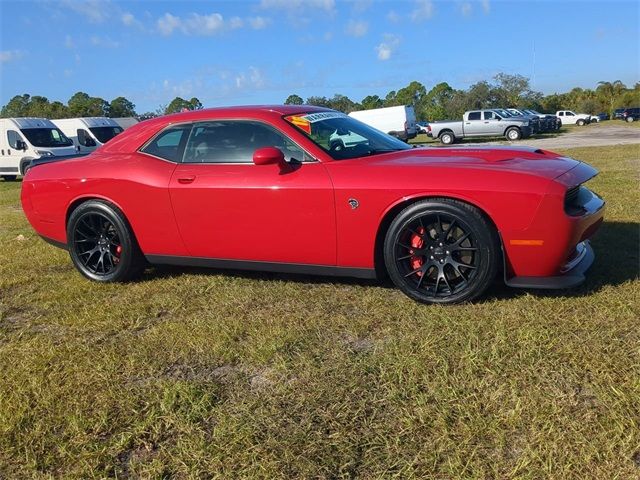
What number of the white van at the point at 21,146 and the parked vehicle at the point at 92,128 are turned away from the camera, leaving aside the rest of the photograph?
0

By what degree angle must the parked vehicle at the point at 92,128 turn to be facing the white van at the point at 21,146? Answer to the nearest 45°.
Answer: approximately 90° to its right

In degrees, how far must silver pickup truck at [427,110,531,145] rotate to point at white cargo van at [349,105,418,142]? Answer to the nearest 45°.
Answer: approximately 180°

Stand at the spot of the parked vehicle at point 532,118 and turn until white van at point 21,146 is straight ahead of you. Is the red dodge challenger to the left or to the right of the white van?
left

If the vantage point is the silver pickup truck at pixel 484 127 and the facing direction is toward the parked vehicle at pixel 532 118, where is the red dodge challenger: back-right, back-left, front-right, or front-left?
back-right

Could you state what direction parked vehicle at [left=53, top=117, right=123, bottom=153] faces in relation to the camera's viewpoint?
facing the viewer and to the right of the viewer

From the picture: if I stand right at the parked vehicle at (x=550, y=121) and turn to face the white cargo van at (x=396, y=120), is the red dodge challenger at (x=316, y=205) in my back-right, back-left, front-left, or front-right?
front-left

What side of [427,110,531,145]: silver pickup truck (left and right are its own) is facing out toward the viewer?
right

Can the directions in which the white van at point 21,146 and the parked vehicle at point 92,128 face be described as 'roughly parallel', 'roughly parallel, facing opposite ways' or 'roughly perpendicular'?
roughly parallel

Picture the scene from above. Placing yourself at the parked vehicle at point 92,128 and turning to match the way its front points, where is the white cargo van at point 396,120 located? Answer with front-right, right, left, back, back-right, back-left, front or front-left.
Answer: front-left
